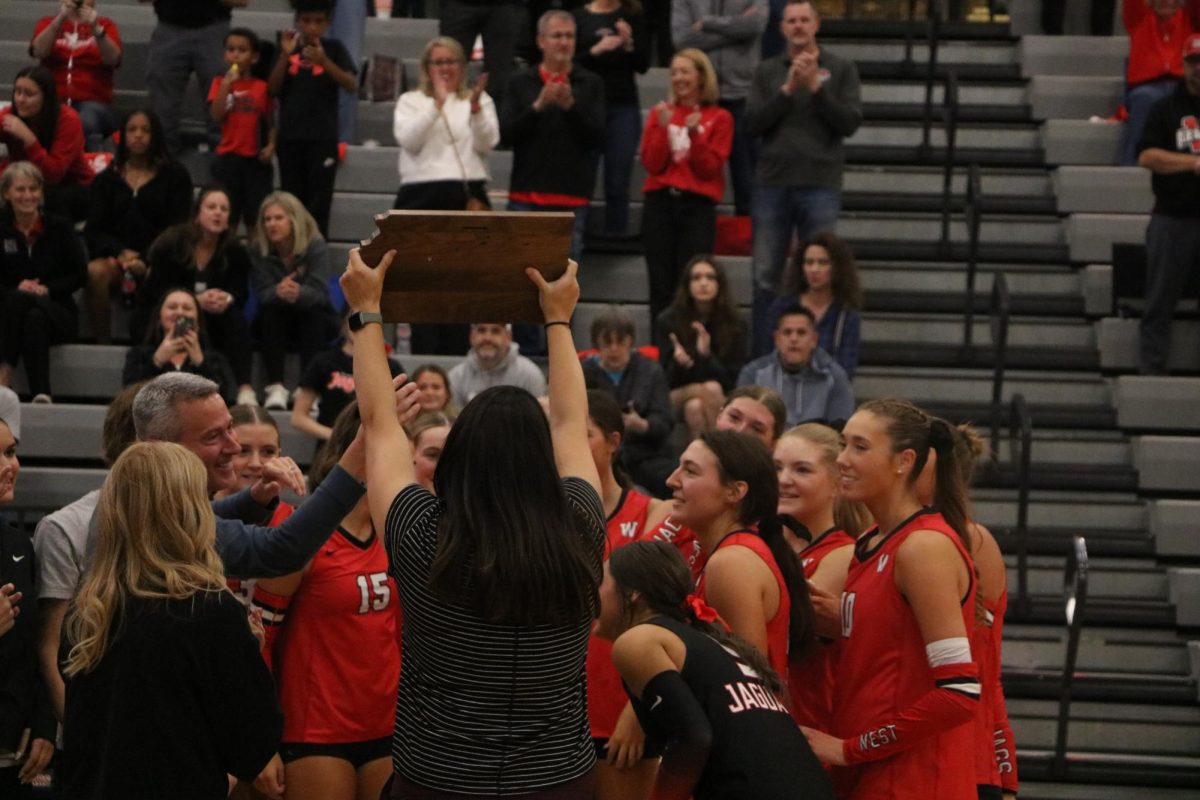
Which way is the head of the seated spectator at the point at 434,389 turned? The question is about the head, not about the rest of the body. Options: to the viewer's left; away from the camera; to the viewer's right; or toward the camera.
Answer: toward the camera

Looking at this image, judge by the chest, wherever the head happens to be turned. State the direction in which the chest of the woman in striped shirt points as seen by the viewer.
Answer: away from the camera

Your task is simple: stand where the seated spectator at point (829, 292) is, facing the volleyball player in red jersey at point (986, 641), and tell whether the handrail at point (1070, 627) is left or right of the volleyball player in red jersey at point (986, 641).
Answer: left

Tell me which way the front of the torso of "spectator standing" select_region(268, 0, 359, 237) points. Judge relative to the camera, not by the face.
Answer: toward the camera

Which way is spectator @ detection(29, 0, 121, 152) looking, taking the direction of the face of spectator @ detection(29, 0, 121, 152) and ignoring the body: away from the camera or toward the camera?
toward the camera

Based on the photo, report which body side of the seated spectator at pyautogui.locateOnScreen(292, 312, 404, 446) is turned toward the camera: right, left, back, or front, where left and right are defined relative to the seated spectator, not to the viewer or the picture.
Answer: front

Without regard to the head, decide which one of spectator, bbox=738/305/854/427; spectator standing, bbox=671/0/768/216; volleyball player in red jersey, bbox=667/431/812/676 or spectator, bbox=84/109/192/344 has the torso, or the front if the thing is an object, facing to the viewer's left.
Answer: the volleyball player in red jersey

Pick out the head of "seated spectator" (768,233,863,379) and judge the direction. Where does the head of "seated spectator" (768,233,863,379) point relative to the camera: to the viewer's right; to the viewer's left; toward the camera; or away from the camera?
toward the camera

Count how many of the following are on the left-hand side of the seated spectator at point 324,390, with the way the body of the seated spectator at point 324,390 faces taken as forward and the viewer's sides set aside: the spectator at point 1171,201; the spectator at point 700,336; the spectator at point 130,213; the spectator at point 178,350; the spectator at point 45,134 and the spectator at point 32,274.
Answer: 2

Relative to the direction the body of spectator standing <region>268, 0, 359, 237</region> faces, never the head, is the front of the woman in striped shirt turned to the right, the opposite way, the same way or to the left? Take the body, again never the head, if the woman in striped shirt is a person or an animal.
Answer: the opposite way

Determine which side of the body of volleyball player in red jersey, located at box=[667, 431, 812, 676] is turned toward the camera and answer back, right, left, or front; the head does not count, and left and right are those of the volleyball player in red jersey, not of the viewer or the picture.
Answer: left

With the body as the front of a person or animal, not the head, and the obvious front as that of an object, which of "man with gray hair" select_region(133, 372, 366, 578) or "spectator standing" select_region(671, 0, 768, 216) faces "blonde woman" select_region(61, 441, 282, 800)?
the spectator standing

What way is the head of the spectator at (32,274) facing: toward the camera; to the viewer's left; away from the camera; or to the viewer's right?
toward the camera

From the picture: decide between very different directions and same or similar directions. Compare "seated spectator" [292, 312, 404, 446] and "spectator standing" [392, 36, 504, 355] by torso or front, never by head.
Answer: same or similar directions

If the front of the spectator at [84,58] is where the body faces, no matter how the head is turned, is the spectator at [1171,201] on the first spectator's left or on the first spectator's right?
on the first spectator's left

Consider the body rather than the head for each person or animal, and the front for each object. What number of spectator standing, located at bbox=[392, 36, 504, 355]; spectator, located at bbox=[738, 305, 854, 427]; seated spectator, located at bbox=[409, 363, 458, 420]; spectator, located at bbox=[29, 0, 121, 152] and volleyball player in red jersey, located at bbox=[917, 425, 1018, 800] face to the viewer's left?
1

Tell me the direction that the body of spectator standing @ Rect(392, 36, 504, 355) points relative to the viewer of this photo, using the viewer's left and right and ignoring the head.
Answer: facing the viewer

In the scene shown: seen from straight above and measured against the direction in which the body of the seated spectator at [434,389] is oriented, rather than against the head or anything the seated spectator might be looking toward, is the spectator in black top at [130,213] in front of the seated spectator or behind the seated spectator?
behind

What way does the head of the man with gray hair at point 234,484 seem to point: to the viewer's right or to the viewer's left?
to the viewer's right

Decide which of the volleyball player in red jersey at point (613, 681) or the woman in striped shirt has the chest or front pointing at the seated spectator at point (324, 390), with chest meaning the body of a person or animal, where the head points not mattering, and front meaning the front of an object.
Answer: the woman in striped shirt

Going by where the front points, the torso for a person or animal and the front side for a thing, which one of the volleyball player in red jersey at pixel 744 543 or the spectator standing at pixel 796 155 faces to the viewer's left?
the volleyball player in red jersey

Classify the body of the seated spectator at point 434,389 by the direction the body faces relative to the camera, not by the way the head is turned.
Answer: toward the camera
